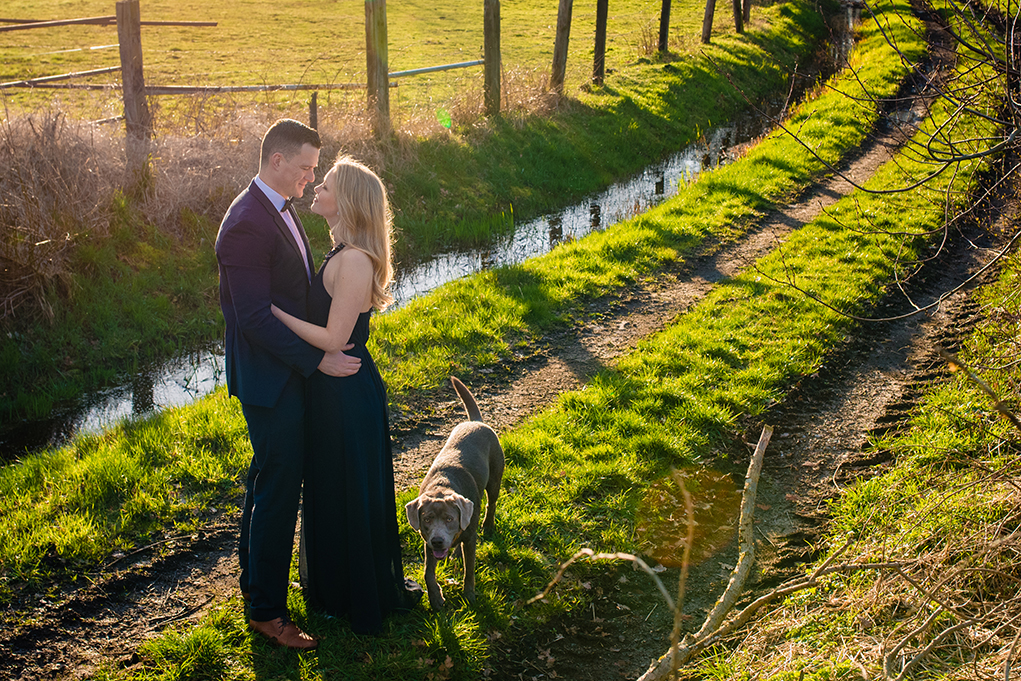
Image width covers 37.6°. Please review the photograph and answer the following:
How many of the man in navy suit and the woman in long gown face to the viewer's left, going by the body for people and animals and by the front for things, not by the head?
1

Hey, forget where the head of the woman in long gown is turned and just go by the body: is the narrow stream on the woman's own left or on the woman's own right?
on the woman's own right

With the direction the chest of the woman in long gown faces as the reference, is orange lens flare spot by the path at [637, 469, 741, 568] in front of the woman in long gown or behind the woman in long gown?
behind

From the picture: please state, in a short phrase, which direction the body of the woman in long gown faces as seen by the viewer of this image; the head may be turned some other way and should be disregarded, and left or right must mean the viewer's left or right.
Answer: facing to the left of the viewer

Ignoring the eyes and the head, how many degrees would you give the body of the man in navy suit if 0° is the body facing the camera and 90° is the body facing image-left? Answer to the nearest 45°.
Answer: approximately 270°

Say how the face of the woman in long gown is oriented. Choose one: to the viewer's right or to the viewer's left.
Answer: to the viewer's left

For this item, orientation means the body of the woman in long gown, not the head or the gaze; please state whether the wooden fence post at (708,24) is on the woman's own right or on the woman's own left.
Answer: on the woman's own right

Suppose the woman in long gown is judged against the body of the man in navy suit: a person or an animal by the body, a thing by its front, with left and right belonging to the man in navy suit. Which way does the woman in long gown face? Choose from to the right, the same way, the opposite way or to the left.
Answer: the opposite way

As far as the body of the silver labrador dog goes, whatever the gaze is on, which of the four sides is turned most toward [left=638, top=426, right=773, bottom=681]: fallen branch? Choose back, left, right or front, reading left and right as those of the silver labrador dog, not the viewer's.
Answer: left

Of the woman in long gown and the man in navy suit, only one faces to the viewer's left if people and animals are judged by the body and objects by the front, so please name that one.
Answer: the woman in long gown
